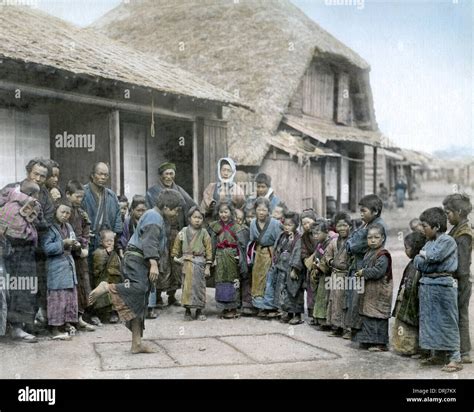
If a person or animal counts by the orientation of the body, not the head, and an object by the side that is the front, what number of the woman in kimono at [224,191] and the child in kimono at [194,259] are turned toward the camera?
2

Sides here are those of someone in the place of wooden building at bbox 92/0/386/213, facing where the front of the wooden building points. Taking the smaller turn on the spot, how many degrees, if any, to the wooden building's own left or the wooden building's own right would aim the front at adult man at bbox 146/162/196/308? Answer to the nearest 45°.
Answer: approximately 45° to the wooden building's own right

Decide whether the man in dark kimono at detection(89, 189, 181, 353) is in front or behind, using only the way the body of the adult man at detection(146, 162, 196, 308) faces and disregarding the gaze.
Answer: in front

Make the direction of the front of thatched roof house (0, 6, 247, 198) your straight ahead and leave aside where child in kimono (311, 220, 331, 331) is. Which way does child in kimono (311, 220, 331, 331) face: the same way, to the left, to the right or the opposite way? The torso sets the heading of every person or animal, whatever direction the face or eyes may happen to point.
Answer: to the right

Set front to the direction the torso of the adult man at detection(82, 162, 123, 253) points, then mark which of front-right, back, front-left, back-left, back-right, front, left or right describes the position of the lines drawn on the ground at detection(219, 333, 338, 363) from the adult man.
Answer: front-left

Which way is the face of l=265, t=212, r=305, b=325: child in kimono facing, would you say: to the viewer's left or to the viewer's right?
to the viewer's left

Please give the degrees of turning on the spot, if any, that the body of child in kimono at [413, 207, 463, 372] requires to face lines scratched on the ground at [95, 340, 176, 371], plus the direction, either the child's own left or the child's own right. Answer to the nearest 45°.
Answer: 0° — they already face it

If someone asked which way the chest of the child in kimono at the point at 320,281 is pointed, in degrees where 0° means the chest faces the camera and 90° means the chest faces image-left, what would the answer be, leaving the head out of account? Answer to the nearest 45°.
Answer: approximately 45°

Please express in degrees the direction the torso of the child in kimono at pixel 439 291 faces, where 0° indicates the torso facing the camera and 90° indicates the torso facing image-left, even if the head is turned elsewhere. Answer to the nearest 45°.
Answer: approximately 90°
